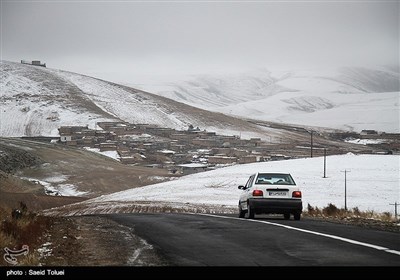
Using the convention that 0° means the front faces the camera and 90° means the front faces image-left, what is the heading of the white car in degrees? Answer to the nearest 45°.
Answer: approximately 180°
